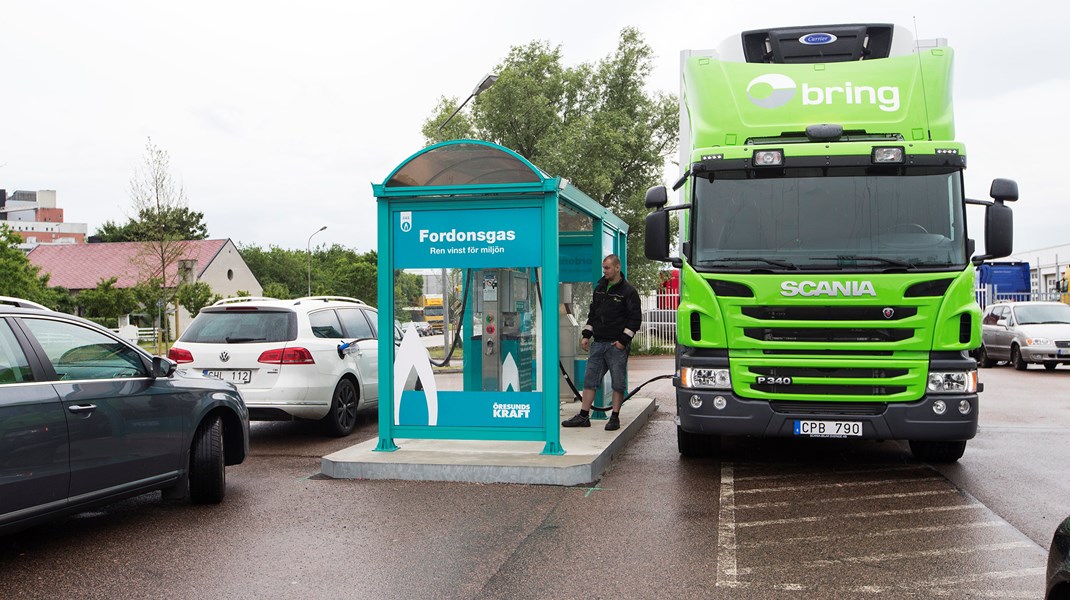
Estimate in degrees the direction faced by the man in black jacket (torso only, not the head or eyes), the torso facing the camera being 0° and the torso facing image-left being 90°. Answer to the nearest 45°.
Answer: approximately 45°

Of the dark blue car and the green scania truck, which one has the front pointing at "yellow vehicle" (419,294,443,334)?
the dark blue car

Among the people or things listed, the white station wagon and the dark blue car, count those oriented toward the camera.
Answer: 0

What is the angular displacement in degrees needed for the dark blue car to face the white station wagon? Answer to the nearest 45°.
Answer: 0° — it already faces it

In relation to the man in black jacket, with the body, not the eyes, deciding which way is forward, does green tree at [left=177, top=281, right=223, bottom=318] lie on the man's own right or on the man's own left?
on the man's own right

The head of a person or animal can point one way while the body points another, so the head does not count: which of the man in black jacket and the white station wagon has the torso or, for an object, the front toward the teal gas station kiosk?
the man in black jacket

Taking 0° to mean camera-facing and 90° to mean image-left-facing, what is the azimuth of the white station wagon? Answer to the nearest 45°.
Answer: approximately 225°

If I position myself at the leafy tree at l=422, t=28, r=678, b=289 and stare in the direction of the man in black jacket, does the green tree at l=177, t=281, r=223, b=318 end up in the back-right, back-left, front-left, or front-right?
back-right

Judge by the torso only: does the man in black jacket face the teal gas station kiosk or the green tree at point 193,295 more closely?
the teal gas station kiosk

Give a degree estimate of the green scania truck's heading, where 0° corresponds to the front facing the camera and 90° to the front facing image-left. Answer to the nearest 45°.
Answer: approximately 0°

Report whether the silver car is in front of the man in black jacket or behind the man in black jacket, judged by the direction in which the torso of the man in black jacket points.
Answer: behind

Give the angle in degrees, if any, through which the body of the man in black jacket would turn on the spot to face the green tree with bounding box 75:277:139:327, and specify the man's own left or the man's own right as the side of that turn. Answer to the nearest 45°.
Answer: approximately 90° to the man's own right

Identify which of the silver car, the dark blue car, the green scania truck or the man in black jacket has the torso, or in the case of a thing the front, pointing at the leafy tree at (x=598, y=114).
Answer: the dark blue car

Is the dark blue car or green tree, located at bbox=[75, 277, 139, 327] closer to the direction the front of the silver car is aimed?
the dark blue car

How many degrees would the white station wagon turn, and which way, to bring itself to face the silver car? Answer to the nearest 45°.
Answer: approximately 45° to its right

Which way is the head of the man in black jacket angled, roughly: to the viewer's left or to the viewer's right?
to the viewer's left

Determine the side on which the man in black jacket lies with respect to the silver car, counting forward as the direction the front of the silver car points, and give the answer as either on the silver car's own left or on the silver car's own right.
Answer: on the silver car's own right

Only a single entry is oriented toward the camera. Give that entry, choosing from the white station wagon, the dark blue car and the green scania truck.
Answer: the green scania truck
